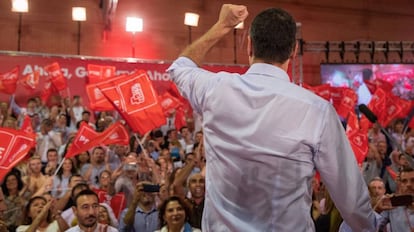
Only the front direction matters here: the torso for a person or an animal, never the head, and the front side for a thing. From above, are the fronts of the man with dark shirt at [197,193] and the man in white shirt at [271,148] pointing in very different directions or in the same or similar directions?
very different directions

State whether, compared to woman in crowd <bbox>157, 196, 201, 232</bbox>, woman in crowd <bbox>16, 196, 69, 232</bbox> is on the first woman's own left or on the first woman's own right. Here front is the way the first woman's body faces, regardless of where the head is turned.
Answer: on the first woman's own right

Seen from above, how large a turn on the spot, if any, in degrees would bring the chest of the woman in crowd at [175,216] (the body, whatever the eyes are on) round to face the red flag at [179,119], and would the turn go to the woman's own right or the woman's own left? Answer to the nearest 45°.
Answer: approximately 180°

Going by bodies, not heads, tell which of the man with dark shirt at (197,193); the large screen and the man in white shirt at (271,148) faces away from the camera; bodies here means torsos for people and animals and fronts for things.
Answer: the man in white shirt

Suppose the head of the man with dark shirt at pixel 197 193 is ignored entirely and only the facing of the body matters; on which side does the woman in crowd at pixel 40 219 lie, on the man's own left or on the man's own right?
on the man's own right

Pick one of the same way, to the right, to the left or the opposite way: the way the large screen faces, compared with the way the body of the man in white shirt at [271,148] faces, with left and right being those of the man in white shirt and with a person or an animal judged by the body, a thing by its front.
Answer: the opposite way

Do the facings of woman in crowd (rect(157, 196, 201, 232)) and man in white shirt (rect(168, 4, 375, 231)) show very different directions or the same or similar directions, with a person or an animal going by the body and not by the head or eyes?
very different directions

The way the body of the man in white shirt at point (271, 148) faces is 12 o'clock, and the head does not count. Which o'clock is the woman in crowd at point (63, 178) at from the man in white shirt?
The woman in crowd is roughly at 11 o'clock from the man in white shirt.

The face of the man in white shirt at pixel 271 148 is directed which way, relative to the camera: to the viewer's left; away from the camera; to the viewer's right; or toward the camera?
away from the camera

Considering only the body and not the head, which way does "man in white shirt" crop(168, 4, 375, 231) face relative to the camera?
away from the camera

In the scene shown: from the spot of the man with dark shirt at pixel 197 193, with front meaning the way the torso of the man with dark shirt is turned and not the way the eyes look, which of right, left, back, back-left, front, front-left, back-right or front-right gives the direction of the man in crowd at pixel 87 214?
front-right

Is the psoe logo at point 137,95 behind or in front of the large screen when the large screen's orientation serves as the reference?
in front
